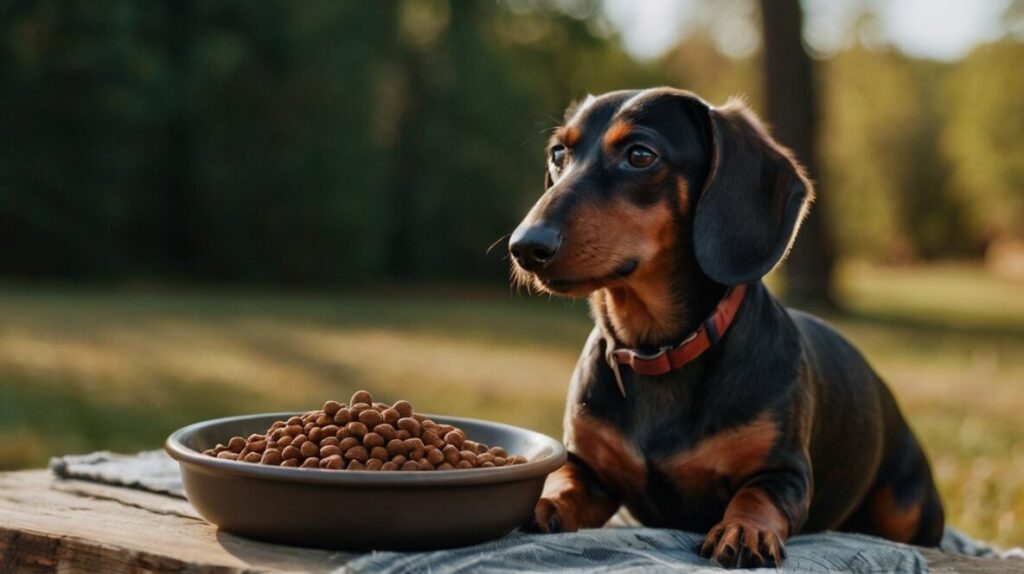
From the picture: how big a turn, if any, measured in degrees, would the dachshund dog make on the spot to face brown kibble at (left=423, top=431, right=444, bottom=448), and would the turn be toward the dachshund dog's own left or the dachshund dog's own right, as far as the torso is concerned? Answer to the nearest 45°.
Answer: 0° — it already faces it

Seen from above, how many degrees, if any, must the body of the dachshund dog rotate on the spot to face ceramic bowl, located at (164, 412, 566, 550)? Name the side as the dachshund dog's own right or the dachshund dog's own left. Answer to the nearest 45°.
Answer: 0° — it already faces it

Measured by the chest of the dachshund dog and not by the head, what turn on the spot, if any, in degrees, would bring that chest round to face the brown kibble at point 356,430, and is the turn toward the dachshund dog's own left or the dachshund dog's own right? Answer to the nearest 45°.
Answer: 0° — it already faces it

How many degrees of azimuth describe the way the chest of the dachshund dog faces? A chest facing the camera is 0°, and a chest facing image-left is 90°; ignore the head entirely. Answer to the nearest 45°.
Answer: approximately 45°

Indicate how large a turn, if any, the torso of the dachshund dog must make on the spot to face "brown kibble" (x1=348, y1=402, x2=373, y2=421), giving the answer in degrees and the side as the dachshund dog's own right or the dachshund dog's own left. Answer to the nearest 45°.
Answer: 0° — it already faces it

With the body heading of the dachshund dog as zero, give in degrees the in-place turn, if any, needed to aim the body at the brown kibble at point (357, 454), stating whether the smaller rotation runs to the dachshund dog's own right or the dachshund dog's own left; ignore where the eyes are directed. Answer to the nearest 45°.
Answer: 0° — it already faces it

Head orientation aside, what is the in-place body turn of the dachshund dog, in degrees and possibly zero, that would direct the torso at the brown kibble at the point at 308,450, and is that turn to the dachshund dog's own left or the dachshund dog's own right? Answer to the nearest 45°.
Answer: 0° — it already faces it

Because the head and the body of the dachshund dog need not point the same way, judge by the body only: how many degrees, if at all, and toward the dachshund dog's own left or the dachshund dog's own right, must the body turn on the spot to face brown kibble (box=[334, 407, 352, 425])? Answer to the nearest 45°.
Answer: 0° — it already faces it

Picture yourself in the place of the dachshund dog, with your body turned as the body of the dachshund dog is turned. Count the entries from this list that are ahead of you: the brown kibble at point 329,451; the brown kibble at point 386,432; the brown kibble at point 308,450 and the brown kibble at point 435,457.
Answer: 4
